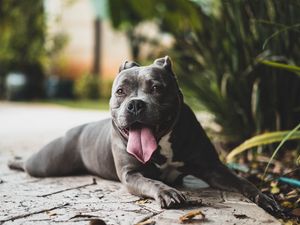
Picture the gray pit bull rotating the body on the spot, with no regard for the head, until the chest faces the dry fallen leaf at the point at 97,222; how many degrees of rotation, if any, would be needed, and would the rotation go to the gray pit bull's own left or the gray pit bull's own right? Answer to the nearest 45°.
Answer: approximately 45° to the gray pit bull's own right

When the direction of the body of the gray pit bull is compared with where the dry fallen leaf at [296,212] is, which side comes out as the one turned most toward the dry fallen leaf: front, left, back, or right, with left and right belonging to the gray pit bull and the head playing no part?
front

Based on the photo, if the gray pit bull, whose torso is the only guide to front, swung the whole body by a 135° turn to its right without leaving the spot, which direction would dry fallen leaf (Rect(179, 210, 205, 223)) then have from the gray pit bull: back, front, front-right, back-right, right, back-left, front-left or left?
left

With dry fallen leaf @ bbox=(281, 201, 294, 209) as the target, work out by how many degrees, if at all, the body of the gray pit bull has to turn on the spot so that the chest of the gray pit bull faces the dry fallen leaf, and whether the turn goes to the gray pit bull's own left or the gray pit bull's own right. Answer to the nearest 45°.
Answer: approximately 45° to the gray pit bull's own left

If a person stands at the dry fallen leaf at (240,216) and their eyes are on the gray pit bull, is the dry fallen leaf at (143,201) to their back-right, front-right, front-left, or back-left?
front-left

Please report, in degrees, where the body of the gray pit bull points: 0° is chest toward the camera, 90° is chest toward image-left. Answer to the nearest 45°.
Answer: approximately 315°

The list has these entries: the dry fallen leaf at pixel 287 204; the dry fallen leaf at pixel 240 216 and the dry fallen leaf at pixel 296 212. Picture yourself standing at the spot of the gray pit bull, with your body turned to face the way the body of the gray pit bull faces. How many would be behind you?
0

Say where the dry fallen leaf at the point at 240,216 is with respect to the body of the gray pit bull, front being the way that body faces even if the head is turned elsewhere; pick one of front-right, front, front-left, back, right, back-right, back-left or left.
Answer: front
